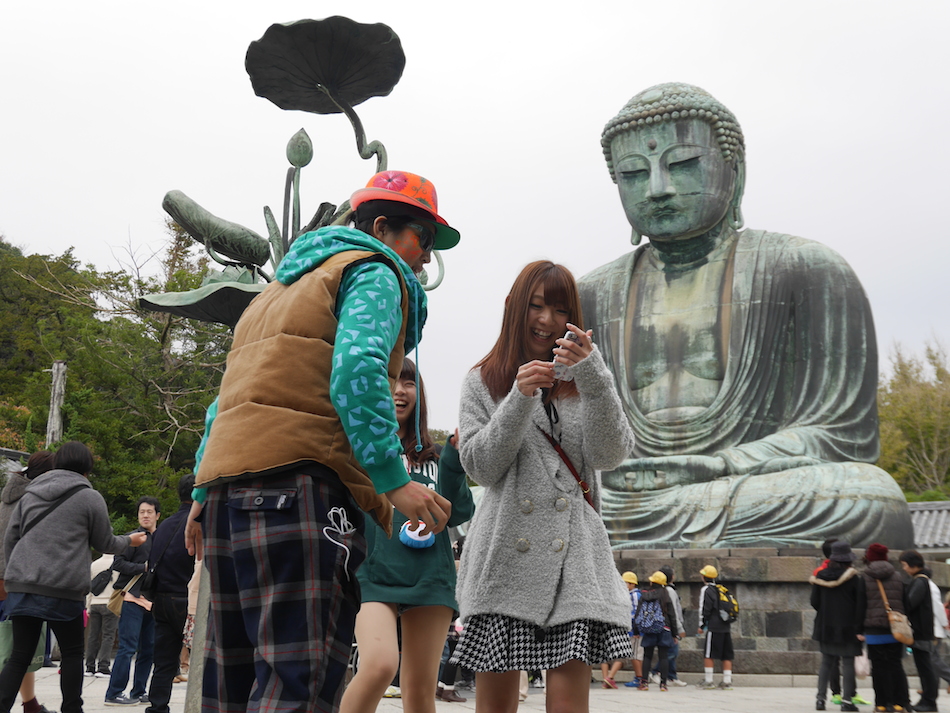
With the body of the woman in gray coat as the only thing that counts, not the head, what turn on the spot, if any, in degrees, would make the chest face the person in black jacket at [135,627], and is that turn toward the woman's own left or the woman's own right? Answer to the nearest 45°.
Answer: approximately 135° to the woman's own right

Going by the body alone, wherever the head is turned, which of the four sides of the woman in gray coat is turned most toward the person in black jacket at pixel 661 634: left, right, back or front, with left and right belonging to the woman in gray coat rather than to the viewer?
back

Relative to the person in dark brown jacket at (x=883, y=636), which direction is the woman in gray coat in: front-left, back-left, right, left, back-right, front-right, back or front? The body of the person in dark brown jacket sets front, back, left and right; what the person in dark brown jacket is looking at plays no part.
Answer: back

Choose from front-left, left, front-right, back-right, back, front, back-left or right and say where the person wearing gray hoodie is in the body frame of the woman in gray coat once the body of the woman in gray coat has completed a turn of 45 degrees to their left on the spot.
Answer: back

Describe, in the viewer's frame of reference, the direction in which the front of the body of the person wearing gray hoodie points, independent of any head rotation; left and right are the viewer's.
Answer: facing away from the viewer and to the right of the viewer

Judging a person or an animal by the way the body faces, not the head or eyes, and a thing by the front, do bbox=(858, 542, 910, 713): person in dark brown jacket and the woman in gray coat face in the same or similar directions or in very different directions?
very different directions

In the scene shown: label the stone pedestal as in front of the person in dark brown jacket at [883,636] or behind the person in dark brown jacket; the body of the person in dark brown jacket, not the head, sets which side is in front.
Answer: in front

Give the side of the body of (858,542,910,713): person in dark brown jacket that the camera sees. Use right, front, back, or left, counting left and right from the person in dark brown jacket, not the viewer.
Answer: back

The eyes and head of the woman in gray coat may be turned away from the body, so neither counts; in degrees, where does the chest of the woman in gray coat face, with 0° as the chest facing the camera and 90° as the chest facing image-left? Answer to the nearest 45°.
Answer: approximately 0°
